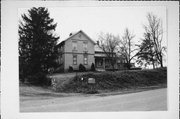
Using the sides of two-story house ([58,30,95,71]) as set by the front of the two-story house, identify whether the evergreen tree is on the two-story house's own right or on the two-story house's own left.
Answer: on the two-story house's own right

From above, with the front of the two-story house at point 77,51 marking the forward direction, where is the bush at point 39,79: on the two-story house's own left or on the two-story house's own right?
on the two-story house's own right

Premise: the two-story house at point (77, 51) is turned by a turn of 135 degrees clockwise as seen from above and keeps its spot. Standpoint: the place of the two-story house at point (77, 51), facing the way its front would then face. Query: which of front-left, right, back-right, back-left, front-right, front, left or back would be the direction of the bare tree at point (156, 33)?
back-right

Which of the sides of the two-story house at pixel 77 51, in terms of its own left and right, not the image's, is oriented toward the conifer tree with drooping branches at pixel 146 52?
left

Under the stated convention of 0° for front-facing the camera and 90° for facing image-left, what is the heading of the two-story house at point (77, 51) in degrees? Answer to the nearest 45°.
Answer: approximately 0°
